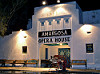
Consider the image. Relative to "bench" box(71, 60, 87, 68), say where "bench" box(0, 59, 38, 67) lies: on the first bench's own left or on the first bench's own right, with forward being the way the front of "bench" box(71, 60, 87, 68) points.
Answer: on the first bench's own right

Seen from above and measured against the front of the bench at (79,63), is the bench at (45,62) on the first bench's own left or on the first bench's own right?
on the first bench's own right

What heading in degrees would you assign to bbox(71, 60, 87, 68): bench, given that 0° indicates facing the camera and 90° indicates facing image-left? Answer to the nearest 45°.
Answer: approximately 0°
